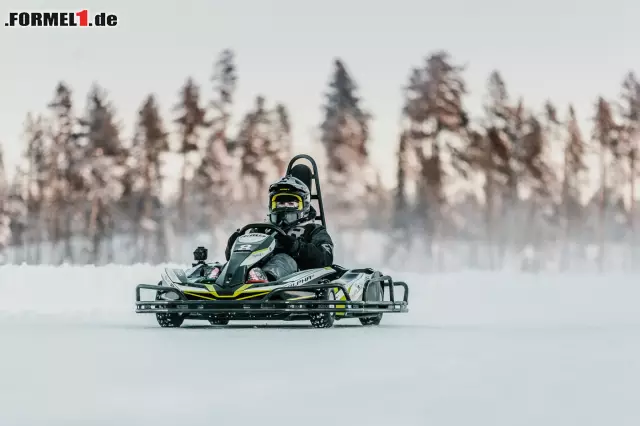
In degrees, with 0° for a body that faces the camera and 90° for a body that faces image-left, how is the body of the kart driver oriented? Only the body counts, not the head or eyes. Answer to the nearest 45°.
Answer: approximately 45°

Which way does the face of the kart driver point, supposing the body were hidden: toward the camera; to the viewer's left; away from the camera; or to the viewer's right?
toward the camera
